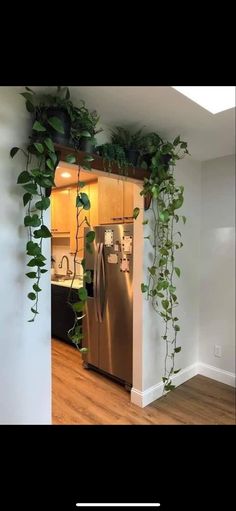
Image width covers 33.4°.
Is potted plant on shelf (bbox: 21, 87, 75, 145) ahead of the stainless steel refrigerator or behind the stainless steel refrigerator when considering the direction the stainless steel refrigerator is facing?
ahead

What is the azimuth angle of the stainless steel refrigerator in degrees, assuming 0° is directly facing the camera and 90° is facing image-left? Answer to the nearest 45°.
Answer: approximately 45°

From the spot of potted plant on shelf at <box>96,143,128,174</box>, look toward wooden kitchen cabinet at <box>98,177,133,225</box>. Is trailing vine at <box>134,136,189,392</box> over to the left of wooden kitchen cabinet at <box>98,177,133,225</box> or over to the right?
right

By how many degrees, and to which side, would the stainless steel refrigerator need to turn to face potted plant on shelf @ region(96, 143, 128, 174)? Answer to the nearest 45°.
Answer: approximately 45° to its left

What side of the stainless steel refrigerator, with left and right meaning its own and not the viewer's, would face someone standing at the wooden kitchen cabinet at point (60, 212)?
right

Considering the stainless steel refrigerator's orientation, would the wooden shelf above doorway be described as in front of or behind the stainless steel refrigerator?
in front
